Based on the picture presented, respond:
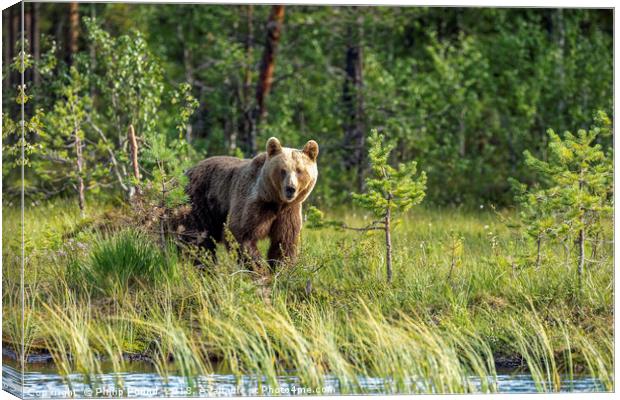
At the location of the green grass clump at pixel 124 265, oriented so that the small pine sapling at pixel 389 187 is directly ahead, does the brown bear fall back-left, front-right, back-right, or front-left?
front-left

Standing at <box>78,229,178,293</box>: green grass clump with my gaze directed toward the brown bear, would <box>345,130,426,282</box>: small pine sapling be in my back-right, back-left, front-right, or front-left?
front-right

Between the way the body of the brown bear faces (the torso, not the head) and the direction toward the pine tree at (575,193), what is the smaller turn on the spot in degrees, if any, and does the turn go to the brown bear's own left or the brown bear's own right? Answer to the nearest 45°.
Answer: approximately 45° to the brown bear's own left

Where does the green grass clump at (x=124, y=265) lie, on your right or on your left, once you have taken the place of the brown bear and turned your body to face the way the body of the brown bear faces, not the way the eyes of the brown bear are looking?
on your right

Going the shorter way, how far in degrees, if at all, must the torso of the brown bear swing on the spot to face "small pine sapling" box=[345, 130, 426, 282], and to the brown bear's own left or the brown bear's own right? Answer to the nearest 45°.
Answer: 0° — it already faces it
